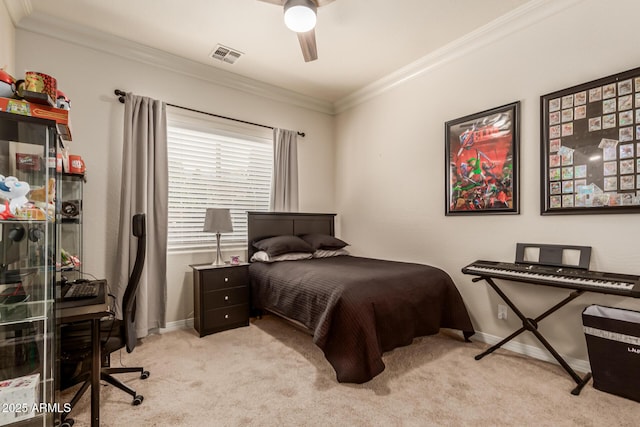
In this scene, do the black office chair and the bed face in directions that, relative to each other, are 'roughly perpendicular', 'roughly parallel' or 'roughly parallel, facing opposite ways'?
roughly perpendicular

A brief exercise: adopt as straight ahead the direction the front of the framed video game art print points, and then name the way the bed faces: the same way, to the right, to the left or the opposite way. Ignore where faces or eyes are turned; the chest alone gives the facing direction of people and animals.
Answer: to the left

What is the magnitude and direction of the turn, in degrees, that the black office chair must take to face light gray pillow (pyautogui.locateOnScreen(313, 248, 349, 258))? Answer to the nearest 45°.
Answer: approximately 180°

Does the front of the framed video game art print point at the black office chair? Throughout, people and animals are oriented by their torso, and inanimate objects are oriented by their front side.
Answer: yes

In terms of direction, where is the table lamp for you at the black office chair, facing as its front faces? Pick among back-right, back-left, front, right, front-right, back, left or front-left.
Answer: back-right

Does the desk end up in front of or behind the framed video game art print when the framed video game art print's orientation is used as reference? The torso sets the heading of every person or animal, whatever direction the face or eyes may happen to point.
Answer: in front

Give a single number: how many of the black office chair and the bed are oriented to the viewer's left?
1

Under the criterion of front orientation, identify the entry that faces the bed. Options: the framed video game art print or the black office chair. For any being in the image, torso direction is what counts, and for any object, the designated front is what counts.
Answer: the framed video game art print

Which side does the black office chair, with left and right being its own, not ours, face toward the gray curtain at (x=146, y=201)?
right

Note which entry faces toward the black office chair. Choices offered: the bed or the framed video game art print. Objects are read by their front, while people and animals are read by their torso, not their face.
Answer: the framed video game art print

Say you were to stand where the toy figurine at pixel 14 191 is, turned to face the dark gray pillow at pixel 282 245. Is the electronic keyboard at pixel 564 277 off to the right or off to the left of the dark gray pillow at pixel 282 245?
right

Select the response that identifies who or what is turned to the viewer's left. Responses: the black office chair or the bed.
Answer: the black office chair

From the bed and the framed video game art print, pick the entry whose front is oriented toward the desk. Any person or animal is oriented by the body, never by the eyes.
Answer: the framed video game art print

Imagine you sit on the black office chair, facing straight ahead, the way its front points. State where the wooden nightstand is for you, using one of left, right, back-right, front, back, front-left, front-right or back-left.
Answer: back-right

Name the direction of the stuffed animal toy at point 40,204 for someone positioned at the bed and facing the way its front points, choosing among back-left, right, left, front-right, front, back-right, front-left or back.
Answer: right

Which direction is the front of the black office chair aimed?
to the viewer's left
